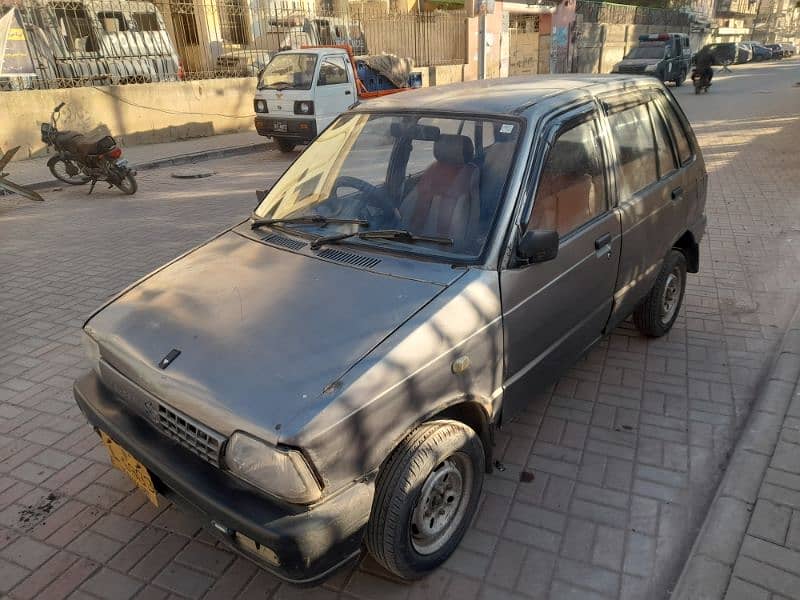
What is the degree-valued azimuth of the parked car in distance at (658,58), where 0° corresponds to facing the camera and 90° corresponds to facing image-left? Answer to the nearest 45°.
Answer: approximately 45°

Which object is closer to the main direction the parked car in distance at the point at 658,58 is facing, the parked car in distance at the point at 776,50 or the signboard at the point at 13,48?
the signboard

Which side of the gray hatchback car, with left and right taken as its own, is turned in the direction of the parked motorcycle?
right

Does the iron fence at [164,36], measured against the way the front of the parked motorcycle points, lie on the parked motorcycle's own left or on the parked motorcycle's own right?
on the parked motorcycle's own right

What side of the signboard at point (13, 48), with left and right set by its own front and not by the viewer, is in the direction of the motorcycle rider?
left

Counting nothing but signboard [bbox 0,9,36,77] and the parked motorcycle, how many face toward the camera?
1

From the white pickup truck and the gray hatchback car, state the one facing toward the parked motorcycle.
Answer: the white pickup truck

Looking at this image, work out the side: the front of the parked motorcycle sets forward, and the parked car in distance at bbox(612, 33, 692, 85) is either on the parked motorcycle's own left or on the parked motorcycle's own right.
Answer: on the parked motorcycle's own right

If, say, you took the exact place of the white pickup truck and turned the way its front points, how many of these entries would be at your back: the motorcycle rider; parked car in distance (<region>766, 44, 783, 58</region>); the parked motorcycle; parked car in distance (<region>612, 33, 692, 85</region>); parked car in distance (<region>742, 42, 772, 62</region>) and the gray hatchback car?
4

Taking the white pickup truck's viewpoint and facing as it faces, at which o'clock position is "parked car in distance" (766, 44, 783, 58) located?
The parked car in distance is roughly at 6 o'clock from the white pickup truck.

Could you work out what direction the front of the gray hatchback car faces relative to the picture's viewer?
facing the viewer and to the left of the viewer

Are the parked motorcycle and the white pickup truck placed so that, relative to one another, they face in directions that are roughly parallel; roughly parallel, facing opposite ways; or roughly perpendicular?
roughly perpendicular

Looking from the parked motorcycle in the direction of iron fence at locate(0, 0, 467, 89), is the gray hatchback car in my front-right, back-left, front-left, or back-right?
back-right

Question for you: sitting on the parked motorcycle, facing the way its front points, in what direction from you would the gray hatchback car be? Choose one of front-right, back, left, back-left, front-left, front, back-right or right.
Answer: back-left

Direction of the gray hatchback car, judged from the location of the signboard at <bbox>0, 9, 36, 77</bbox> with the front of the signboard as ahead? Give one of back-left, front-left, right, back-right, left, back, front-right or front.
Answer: front

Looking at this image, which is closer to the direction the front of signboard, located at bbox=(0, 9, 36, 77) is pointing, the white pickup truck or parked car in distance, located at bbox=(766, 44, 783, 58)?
the white pickup truck

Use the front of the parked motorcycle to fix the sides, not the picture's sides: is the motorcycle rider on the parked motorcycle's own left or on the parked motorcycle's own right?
on the parked motorcycle's own right

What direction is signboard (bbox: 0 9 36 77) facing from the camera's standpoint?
toward the camera

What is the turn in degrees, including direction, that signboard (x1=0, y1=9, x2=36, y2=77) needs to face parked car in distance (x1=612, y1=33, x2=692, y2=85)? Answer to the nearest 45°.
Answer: approximately 90° to its left
